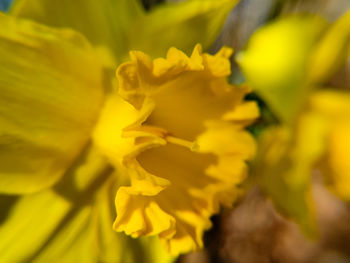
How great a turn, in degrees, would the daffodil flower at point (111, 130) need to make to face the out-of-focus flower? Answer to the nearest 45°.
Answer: approximately 45° to its left

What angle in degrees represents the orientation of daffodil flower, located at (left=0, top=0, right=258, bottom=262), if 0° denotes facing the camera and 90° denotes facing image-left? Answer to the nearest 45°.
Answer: approximately 315°
